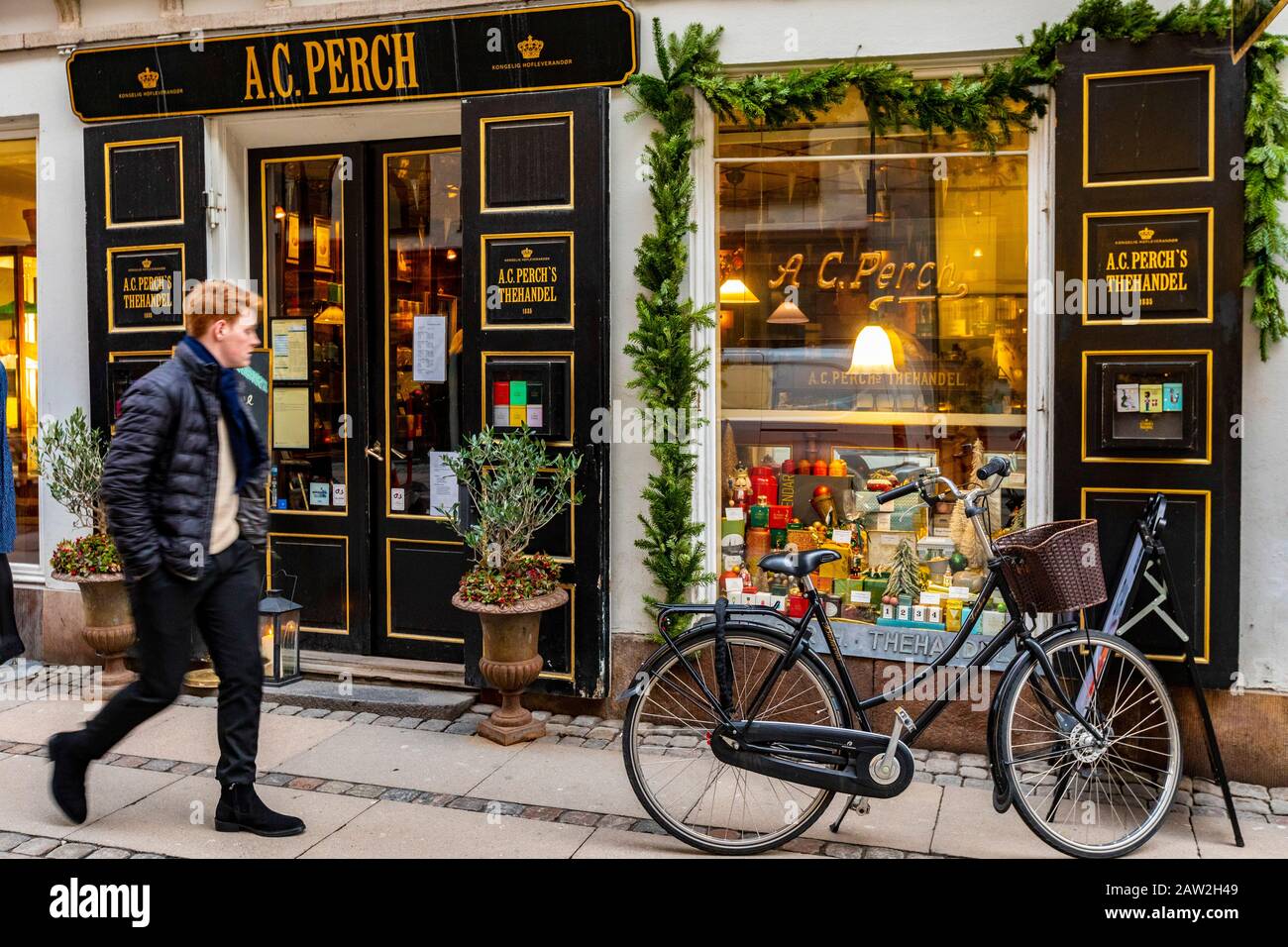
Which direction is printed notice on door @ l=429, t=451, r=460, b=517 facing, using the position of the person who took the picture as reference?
facing the viewer

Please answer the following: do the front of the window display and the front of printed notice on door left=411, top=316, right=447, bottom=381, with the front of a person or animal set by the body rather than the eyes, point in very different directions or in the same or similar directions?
same or similar directions

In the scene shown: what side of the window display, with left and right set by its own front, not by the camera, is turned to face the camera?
front

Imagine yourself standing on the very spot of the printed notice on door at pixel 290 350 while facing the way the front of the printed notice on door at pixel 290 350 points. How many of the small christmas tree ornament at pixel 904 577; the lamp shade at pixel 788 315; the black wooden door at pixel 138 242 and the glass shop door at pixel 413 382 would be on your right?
1

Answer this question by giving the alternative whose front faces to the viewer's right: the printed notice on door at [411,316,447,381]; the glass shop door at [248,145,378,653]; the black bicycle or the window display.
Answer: the black bicycle

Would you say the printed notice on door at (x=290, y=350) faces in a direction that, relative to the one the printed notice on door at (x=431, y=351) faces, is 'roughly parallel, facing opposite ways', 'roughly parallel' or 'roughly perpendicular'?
roughly parallel

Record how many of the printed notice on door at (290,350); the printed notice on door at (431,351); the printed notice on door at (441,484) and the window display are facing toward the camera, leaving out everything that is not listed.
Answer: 4

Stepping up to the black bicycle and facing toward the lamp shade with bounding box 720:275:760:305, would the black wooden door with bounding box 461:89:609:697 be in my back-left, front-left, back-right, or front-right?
front-left

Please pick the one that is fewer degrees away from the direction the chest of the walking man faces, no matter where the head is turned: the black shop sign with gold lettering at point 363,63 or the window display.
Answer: the window display

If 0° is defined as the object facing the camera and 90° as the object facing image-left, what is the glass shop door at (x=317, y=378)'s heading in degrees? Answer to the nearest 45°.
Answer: approximately 0°

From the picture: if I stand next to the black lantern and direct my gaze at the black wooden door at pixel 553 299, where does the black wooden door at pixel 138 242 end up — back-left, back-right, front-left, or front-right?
back-left

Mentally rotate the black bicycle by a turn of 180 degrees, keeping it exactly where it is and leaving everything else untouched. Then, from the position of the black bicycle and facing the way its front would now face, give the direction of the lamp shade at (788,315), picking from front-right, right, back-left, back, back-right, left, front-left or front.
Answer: right

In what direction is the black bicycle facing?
to the viewer's right

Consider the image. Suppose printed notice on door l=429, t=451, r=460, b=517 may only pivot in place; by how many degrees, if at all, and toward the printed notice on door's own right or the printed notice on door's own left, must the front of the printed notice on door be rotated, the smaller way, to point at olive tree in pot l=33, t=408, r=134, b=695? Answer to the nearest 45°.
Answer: approximately 90° to the printed notice on door's own right

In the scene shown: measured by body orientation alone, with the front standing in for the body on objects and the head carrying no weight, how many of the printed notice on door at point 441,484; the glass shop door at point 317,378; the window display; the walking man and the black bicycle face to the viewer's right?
2

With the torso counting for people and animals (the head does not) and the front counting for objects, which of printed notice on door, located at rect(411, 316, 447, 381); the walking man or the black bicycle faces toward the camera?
the printed notice on door

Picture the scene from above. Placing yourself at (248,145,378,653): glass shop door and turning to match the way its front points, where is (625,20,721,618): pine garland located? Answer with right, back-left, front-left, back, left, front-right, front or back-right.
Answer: front-left
